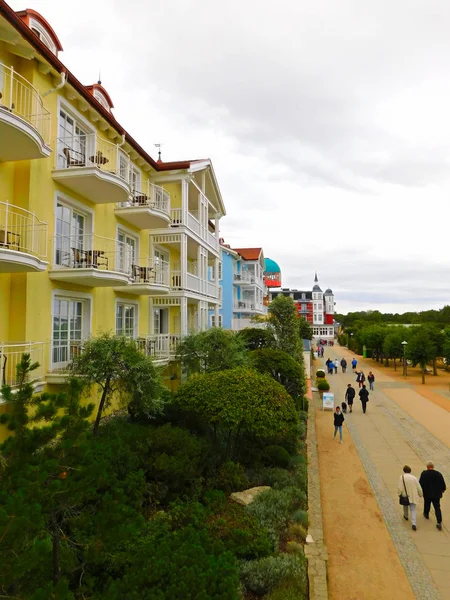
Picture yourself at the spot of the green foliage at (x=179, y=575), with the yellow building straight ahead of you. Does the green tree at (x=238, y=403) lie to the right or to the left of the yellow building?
right

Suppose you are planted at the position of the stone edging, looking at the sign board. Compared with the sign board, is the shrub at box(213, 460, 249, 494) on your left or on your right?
left

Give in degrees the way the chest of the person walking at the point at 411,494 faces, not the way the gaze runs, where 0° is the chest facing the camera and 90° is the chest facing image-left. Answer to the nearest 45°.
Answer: approximately 180°

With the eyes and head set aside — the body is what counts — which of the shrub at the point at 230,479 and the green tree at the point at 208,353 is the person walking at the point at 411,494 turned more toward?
the green tree

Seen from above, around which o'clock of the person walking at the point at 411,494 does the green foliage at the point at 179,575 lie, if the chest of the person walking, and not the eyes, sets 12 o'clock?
The green foliage is roughly at 7 o'clock from the person walking.

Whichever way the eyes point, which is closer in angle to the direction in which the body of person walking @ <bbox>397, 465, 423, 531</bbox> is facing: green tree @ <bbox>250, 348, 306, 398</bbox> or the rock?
the green tree
